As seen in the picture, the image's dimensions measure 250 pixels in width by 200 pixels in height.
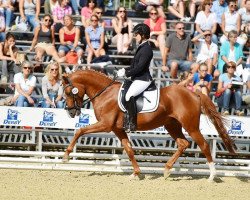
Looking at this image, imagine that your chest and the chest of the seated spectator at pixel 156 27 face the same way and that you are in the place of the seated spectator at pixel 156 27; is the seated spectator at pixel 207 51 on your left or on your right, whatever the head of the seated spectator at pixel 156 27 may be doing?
on your left

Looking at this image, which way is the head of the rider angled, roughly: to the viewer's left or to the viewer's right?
to the viewer's left

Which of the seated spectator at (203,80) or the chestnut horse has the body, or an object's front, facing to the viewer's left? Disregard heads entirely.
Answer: the chestnut horse

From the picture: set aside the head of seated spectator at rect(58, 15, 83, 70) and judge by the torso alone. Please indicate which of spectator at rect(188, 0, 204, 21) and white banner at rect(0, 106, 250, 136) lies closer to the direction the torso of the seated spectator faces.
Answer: the white banner

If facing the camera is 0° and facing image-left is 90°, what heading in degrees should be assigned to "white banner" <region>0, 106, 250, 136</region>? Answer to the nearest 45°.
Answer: approximately 0°

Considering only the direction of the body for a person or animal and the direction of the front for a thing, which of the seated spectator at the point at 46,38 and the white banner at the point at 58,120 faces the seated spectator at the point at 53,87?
the seated spectator at the point at 46,38

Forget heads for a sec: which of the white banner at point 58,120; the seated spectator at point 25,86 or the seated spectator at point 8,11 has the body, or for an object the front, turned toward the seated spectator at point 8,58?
the seated spectator at point 8,11

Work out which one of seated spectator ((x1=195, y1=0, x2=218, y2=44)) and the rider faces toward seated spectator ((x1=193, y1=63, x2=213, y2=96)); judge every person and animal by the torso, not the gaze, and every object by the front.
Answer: seated spectator ((x1=195, y1=0, x2=218, y2=44))
